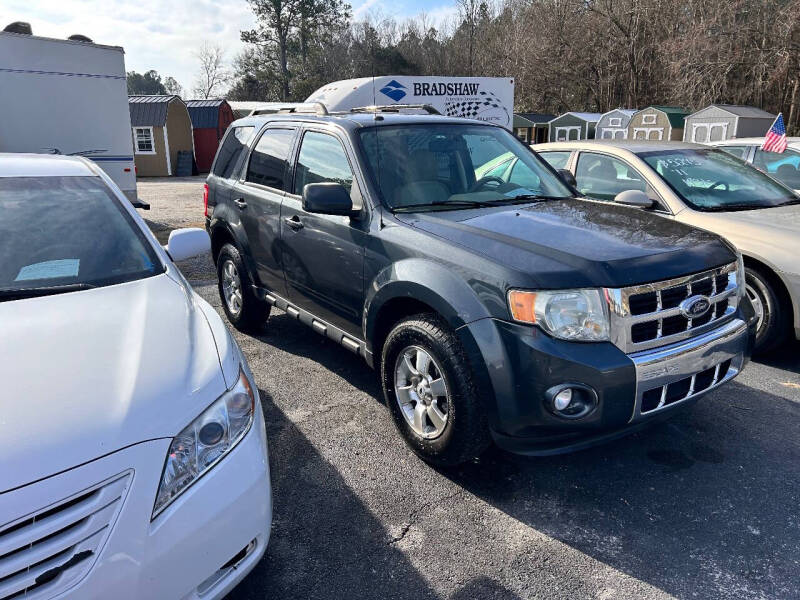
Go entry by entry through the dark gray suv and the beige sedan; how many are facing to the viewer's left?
0

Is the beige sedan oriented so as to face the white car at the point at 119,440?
no

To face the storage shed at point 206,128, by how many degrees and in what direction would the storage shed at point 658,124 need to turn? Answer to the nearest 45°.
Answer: approximately 45° to its right

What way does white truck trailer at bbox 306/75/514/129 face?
to the viewer's left

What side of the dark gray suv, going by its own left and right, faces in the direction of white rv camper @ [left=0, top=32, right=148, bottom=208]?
back

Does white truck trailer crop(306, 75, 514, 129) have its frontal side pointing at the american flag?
no

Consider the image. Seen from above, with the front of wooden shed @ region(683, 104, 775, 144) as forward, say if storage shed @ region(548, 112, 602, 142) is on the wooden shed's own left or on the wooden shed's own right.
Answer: on the wooden shed's own right

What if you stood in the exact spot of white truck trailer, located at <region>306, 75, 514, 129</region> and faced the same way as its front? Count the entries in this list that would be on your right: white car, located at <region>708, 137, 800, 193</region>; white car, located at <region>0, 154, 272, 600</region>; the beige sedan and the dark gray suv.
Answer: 0

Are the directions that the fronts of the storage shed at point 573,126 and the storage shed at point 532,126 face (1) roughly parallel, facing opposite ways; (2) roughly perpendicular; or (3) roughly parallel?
roughly parallel

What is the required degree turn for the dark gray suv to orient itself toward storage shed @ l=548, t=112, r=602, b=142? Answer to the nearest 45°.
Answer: approximately 135° to its left

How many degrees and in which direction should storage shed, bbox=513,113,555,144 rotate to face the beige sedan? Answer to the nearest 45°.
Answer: approximately 45° to its left

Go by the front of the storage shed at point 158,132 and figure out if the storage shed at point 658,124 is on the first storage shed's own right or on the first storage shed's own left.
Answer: on the first storage shed's own left

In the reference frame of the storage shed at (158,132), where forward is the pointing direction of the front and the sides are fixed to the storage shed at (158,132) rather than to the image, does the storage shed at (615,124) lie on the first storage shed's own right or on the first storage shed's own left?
on the first storage shed's own left

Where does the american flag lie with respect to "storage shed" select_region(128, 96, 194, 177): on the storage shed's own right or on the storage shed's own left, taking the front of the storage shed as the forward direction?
on the storage shed's own left

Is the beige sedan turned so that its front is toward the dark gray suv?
no

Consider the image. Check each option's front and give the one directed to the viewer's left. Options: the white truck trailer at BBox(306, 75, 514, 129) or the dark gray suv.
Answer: the white truck trailer
